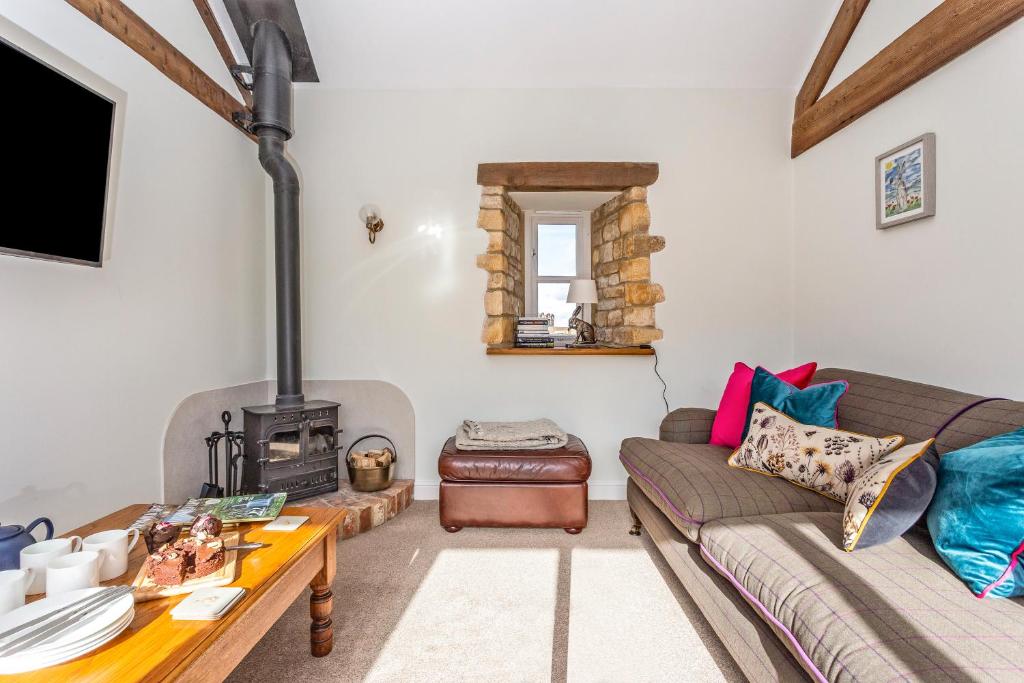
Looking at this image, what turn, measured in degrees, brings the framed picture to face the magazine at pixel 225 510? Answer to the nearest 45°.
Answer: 0° — it already faces it

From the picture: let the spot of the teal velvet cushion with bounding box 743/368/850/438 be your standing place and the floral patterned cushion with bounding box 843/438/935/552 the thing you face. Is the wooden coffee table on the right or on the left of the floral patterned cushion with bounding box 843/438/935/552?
right

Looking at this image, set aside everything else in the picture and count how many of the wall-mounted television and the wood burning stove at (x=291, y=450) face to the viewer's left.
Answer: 0

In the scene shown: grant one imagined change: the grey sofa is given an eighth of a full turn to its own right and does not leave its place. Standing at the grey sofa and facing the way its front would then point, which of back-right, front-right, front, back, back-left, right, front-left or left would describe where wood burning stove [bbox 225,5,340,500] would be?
front

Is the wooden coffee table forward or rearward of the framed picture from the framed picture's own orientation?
forward

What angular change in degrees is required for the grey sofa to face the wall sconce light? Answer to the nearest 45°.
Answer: approximately 45° to its right

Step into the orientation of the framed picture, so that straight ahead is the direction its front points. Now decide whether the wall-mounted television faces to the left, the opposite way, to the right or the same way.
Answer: the opposite way

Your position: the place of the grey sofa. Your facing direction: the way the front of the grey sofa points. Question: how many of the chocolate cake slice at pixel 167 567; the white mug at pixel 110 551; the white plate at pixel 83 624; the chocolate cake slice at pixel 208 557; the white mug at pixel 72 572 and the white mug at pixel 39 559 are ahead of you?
6

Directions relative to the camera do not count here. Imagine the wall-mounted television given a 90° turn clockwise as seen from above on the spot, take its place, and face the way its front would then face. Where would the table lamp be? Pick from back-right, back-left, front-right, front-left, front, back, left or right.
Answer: back-left

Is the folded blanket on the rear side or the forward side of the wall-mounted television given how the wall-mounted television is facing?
on the forward side

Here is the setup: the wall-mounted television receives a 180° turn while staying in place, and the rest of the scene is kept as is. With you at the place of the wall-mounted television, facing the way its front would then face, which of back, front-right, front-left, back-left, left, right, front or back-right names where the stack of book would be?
back-right

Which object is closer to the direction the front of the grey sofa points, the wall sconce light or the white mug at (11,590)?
the white mug

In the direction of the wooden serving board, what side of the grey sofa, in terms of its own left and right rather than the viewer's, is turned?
front

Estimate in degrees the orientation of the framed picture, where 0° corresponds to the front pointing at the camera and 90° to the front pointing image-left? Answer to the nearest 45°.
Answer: approximately 45°

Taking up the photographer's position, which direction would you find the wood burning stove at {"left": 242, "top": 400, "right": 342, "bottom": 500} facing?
facing the viewer and to the right of the viewer

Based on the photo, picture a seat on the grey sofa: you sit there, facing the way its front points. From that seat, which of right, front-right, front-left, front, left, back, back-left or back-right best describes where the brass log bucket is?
front-right

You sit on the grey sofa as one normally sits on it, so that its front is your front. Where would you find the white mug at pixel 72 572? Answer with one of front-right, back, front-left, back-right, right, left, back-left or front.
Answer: front

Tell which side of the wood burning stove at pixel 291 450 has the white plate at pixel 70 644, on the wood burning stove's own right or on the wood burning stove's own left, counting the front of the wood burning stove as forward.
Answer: on the wood burning stove's own right
